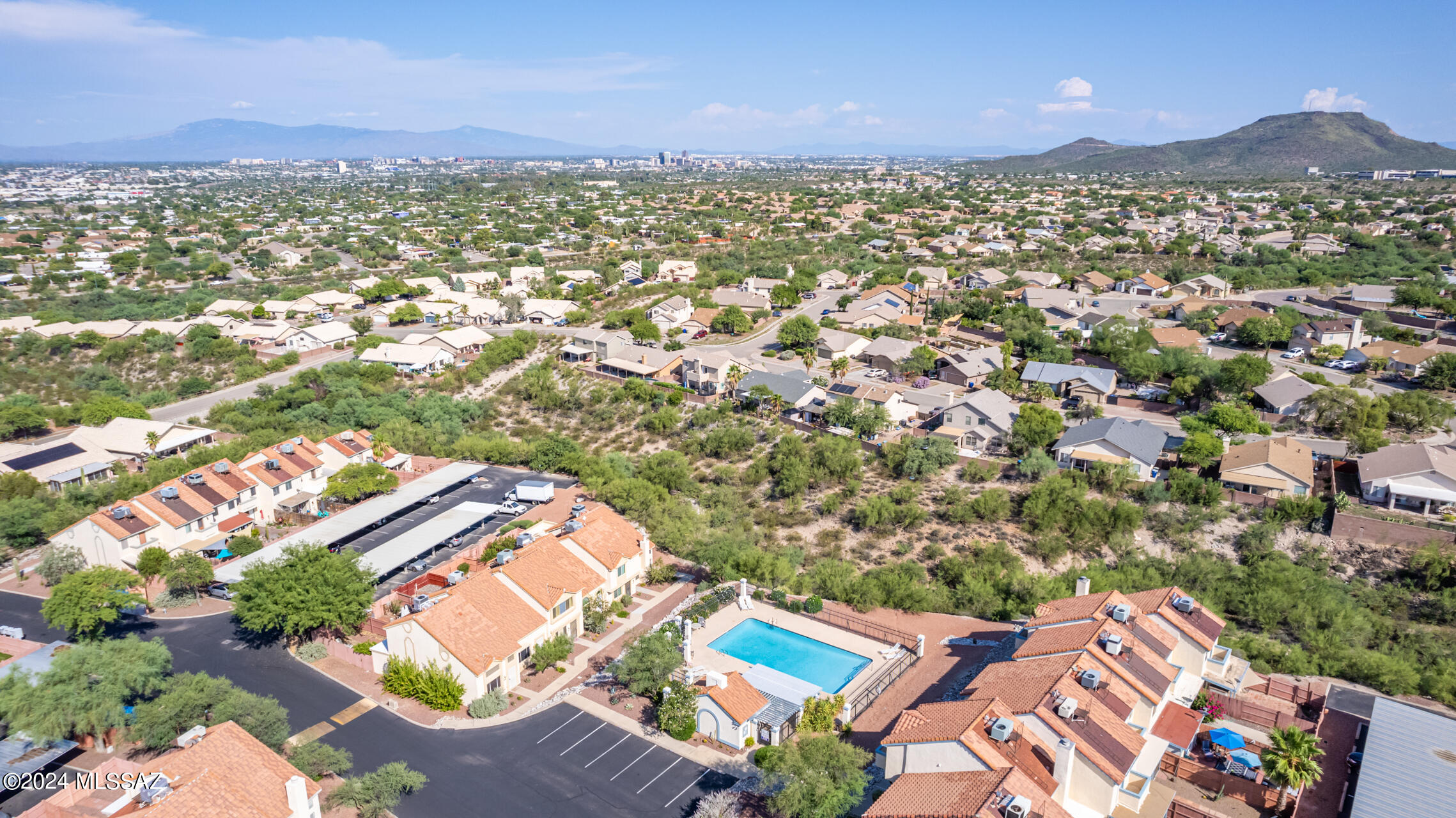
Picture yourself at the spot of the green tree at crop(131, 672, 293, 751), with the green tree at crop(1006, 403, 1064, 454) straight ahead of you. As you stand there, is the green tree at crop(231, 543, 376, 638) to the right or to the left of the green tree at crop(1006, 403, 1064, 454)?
left

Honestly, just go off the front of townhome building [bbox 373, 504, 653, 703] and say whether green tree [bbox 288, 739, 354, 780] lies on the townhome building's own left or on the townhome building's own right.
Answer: on the townhome building's own right
